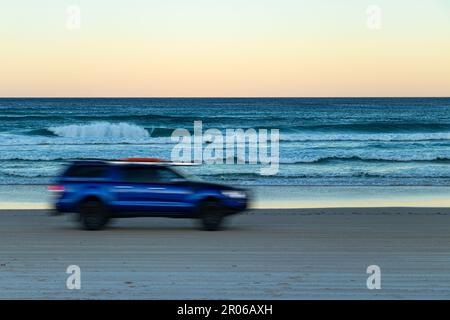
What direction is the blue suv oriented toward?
to the viewer's right
